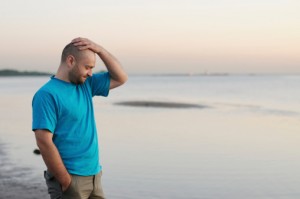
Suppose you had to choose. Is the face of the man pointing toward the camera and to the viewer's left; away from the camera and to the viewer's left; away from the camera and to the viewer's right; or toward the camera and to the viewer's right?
toward the camera and to the viewer's right

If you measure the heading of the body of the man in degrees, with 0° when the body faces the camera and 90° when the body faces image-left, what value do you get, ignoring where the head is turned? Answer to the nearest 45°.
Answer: approximately 315°
